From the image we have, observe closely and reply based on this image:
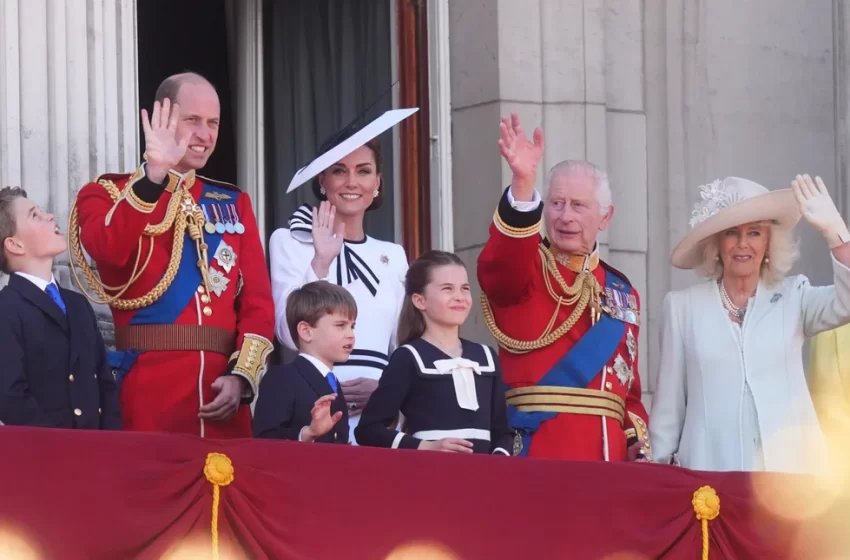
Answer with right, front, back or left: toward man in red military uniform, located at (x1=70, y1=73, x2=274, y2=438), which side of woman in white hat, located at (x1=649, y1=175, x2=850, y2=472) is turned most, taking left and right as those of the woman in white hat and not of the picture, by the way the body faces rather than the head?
right

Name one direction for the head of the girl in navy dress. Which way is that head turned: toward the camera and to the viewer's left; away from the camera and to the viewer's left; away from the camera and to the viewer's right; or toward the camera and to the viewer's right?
toward the camera and to the viewer's right

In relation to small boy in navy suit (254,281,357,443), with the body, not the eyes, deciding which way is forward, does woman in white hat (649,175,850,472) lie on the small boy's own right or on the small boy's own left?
on the small boy's own left

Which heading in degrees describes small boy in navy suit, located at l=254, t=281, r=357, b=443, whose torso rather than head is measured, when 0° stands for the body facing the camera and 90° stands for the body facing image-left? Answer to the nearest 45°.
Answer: approximately 315°

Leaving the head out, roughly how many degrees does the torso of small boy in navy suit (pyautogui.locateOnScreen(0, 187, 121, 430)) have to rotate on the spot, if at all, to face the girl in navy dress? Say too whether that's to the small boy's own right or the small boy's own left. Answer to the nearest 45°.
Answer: approximately 45° to the small boy's own left

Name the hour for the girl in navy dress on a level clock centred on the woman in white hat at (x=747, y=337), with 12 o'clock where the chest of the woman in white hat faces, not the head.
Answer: The girl in navy dress is roughly at 2 o'clock from the woman in white hat.

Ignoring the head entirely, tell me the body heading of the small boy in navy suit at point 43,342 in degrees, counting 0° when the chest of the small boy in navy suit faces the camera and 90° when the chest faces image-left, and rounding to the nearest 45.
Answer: approximately 315°

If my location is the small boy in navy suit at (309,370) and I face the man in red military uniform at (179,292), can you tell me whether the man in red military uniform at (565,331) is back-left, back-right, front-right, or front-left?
back-right

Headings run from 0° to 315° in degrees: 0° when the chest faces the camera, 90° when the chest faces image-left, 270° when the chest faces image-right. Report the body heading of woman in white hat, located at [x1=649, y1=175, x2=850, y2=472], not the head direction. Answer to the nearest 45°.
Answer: approximately 0°

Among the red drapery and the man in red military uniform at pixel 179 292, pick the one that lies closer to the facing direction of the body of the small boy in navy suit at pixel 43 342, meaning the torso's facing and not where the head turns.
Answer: the red drapery

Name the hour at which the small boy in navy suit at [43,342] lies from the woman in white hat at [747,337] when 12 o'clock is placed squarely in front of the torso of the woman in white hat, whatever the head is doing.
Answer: The small boy in navy suit is roughly at 2 o'clock from the woman in white hat.

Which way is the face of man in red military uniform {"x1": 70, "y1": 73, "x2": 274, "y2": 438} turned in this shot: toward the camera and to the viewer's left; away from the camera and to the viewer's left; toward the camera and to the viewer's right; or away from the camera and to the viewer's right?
toward the camera and to the viewer's right

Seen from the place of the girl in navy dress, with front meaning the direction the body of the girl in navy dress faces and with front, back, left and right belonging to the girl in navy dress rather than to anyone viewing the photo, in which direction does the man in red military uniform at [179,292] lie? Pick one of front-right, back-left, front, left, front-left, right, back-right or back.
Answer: back-right
